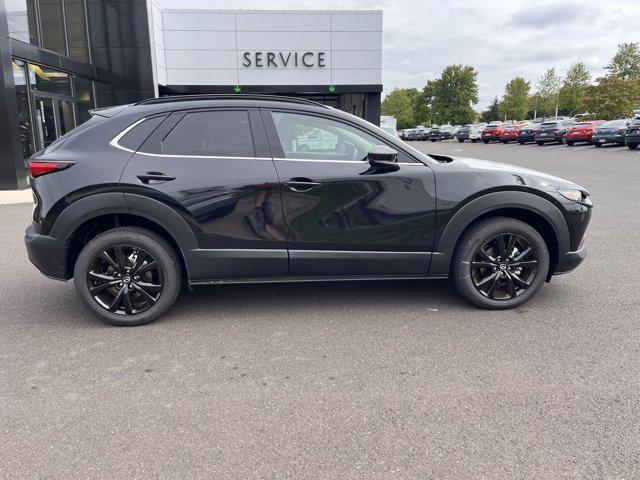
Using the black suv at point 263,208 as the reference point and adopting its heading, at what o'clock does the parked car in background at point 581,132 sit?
The parked car in background is roughly at 10 o'clock from the black suv.

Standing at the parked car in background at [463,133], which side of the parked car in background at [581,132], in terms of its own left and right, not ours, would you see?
left

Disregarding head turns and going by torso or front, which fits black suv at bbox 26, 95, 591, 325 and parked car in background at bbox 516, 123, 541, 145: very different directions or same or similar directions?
very different directions

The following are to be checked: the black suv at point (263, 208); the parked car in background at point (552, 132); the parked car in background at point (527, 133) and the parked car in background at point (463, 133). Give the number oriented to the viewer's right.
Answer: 1

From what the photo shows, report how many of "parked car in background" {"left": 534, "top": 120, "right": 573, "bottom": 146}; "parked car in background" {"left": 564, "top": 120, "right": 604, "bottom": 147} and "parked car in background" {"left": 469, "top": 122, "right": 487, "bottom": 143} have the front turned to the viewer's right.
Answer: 0

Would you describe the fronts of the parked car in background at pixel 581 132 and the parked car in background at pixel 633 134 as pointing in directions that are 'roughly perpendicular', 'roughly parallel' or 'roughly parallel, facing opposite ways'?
roughly parallel

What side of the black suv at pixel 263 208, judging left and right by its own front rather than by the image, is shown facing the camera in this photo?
right

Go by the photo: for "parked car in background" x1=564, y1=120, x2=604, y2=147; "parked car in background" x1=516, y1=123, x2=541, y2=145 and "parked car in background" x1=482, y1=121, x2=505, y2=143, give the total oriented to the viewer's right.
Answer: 0

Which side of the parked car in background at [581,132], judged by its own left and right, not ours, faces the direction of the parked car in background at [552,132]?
left

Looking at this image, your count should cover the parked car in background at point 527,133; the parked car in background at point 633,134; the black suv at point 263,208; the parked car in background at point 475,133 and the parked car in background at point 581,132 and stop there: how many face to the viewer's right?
1

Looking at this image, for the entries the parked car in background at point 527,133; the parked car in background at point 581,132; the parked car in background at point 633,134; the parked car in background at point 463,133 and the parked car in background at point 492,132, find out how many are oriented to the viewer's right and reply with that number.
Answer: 0

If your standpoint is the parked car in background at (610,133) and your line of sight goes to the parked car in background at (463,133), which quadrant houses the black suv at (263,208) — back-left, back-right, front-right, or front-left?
back-left

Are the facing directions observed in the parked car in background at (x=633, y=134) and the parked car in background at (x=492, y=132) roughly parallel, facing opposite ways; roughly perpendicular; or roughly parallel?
roughly parallel

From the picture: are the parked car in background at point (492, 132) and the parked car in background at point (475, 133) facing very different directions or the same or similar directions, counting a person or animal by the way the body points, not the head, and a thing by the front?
same or similar directions
